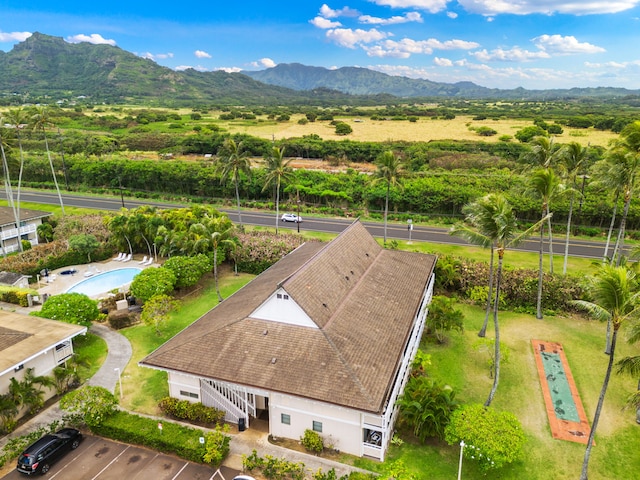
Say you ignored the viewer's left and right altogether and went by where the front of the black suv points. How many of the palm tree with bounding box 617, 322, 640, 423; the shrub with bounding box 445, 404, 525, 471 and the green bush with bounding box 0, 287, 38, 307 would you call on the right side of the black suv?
2

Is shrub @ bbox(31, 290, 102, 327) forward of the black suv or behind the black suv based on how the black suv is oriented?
forward

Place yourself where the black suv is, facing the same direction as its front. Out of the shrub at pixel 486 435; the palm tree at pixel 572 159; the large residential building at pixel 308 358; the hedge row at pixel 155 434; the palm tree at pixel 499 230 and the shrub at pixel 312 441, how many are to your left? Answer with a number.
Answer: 0

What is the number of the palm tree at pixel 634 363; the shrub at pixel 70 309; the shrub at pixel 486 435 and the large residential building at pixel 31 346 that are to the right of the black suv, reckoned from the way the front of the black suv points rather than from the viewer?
2

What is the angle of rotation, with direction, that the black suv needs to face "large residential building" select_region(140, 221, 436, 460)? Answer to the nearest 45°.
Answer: approximately 45° to its right

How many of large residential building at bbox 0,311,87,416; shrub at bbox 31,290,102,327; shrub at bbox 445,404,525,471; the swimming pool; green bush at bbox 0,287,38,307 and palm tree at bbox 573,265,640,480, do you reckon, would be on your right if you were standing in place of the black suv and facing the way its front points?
2

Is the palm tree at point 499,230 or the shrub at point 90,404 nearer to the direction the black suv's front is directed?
the shrub

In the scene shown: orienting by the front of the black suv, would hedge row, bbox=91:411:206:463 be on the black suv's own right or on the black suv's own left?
on the black suv's own right

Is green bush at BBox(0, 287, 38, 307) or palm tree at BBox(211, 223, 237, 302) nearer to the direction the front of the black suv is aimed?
the palm tree

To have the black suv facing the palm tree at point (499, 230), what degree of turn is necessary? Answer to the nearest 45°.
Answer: approximately 45° to its right

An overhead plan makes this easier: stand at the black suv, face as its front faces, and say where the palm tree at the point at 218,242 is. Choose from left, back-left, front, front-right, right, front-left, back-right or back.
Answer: front

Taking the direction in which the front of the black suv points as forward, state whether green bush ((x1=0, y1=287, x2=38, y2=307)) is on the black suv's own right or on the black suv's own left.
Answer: on the black suv's own left

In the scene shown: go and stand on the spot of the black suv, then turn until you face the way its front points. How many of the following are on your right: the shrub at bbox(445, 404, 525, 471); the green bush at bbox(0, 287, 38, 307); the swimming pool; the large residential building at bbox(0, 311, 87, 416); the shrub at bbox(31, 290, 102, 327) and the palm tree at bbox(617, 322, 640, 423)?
2

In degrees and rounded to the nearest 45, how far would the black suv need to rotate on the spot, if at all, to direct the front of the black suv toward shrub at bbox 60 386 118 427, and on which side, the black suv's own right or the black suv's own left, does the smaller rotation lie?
0° — it already faces it

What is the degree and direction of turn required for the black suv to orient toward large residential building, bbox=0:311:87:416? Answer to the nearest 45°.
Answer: approximately 45° to its left

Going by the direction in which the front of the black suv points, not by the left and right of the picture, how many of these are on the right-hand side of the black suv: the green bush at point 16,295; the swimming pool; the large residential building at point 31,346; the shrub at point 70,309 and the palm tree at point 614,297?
1

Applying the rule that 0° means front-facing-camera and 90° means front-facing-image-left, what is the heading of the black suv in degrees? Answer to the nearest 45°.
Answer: approximately 225°
